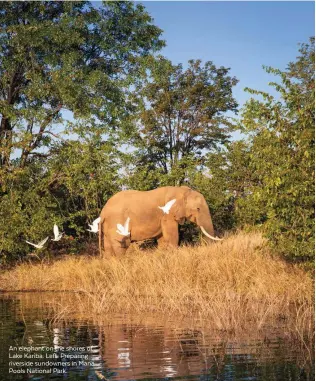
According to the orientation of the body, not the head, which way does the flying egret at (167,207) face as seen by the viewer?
to the viewer's left

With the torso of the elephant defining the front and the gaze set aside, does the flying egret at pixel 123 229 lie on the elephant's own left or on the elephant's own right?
on the elephant's own right

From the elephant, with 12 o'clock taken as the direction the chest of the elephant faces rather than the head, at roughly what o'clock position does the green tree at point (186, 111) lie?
The green tree is roughly at 9 o'clock from the elephant.

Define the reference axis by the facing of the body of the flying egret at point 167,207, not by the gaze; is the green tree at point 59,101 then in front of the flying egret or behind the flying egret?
in front

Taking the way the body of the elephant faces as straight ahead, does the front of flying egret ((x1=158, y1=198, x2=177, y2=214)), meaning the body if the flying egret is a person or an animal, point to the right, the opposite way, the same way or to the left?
the opposite way

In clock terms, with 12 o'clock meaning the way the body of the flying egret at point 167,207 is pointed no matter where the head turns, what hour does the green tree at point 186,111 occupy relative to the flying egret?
The green tree is roughly at 3 o'clock from the flying egret.

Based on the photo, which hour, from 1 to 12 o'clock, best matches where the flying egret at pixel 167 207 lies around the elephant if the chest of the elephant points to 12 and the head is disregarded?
The flying egret is roughly at 2 o'clock from the elephant.

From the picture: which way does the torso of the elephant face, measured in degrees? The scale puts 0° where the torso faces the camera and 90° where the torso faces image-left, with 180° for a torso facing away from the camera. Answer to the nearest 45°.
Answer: approximately 270°

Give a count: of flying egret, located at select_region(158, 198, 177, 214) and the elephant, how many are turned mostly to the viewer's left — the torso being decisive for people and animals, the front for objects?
1

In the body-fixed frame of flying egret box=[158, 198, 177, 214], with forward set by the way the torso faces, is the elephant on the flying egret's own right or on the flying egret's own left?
on the flying egret's own right
